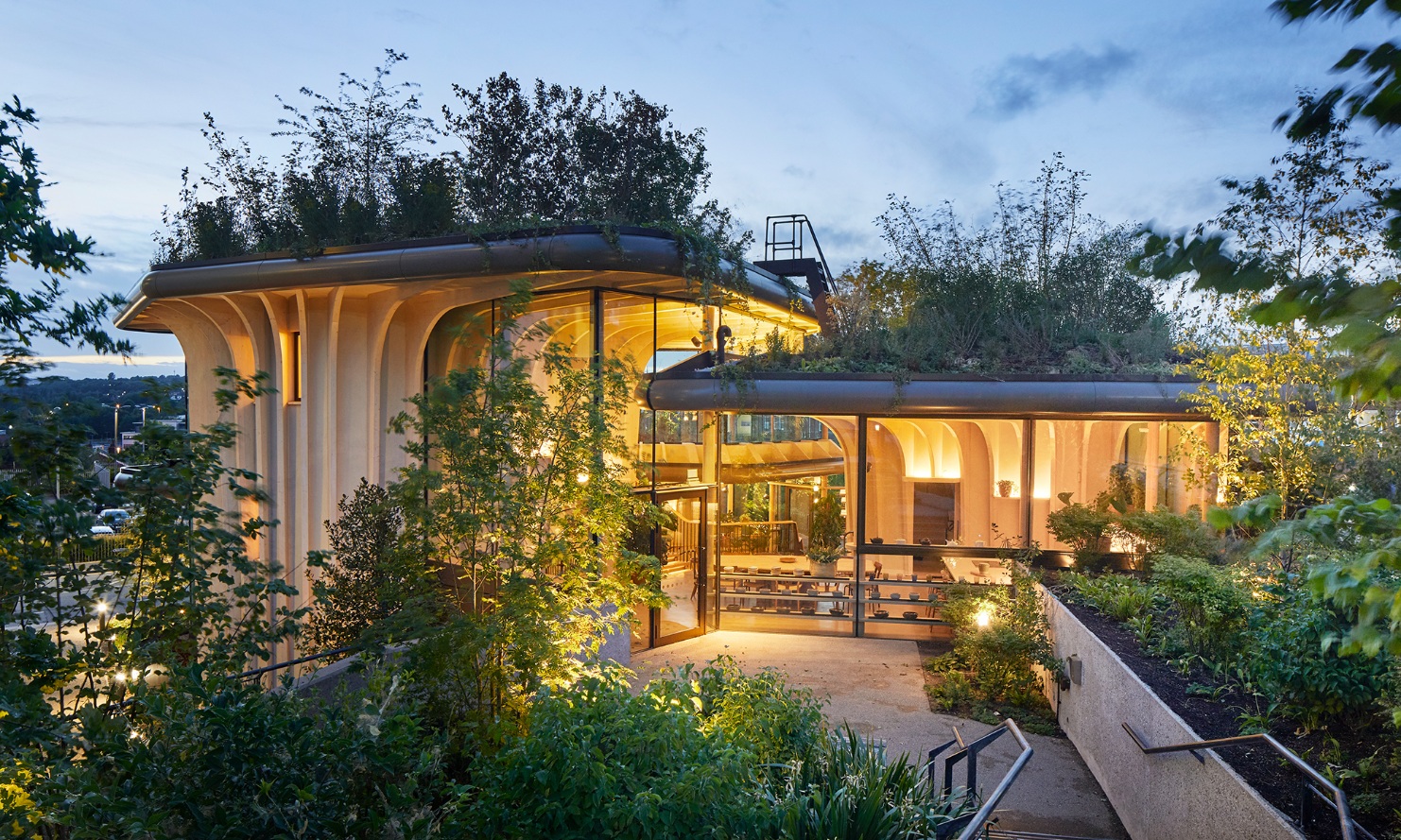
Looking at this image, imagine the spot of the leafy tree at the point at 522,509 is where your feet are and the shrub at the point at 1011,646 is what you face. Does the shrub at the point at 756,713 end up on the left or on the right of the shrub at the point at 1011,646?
right

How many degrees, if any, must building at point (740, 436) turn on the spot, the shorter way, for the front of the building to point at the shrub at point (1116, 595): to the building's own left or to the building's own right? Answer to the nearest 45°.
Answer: approximately 45° to the building's own left

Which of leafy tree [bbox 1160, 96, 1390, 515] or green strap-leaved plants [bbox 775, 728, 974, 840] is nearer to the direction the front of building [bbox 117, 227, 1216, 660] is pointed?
the green strap-leaved plants

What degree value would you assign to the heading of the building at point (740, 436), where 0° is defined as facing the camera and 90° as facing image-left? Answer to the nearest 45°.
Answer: approximately 0°

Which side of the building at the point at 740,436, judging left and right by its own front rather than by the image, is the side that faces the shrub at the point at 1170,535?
left

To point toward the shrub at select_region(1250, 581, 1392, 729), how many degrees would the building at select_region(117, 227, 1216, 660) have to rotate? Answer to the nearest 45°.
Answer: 0° — it already faces it
